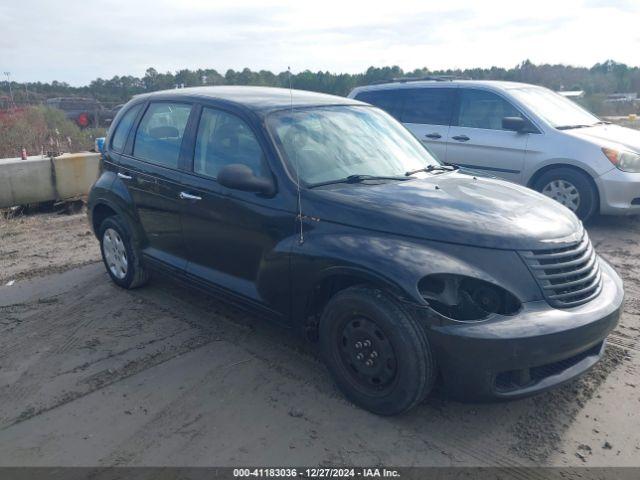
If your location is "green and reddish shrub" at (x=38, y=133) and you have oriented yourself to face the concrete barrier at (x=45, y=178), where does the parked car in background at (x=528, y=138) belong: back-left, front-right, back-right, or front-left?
front-left

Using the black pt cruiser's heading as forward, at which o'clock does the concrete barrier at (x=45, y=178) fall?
The concrete barrier is roughly at 6 o'clock from the black pt cruiser.

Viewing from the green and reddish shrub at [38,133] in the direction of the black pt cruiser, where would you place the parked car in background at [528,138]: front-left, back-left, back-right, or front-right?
front-left

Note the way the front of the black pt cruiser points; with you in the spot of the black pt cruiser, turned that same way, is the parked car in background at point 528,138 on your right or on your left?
on your left

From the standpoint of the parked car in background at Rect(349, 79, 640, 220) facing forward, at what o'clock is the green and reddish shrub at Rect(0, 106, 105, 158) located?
The green and reddish shrub is roughly at 5 o'clock from the parked car in background.

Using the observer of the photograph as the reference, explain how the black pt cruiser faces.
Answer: facing the viewer and to the right of the viewer

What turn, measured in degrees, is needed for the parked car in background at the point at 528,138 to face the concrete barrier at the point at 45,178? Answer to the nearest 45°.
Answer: approximately 135° to its right

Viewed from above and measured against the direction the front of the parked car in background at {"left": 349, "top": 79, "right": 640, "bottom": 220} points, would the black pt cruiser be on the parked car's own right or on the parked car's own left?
on the parked car's own right

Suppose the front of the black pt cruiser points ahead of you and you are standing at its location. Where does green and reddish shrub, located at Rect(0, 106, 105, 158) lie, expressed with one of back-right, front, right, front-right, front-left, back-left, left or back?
back

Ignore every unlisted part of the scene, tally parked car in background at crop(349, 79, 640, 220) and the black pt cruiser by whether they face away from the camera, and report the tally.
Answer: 0
